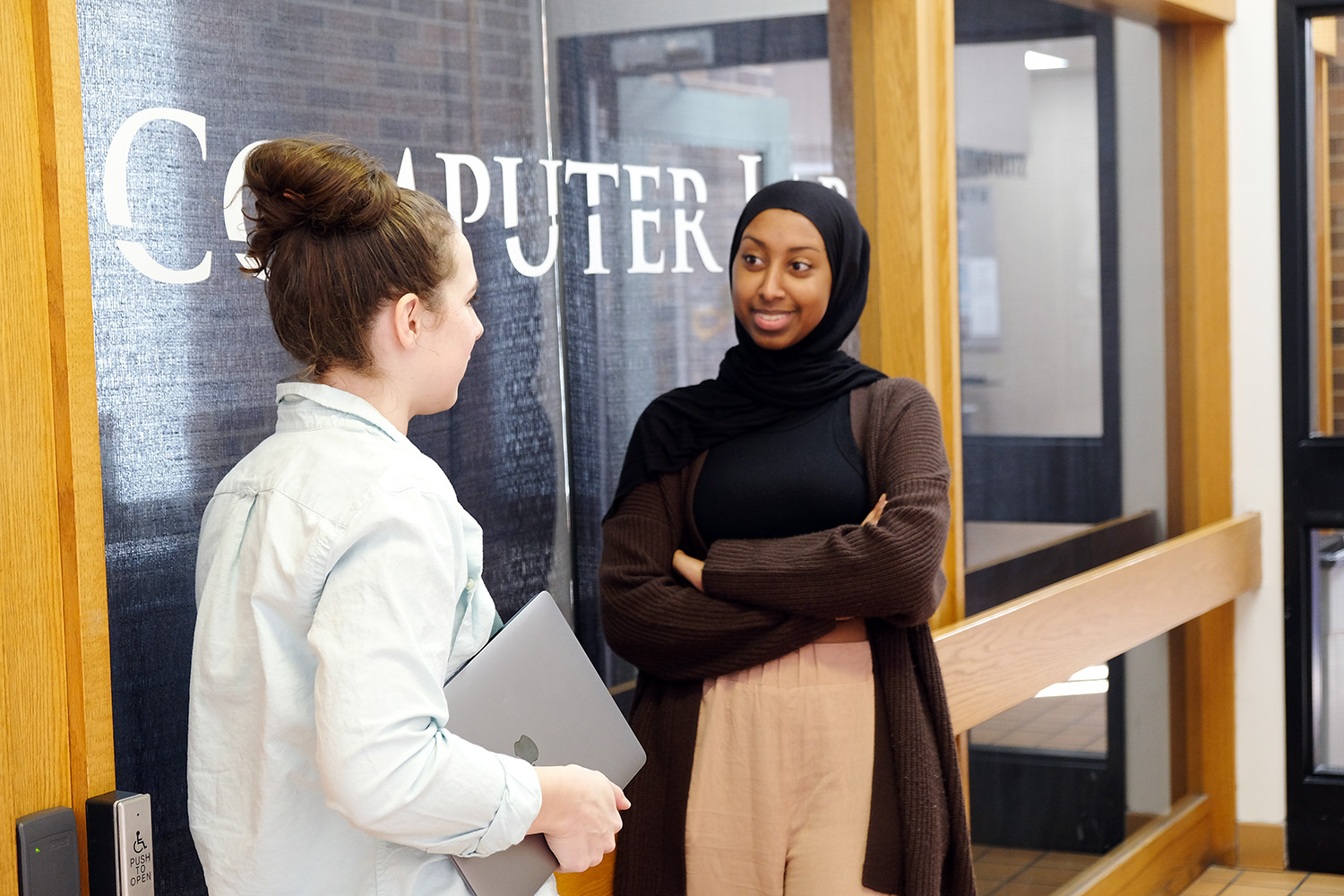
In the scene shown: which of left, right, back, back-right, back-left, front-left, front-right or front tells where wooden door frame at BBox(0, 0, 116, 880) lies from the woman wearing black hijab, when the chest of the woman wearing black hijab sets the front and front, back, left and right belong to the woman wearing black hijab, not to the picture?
front-right

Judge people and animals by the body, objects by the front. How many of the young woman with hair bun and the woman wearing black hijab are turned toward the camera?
1

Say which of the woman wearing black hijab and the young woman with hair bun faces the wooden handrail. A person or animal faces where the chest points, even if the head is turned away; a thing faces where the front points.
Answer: the young woman with hair bun

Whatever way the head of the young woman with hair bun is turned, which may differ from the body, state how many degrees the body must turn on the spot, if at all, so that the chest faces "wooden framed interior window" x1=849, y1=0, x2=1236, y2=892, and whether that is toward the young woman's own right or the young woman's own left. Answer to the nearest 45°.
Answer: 0° — they already face it

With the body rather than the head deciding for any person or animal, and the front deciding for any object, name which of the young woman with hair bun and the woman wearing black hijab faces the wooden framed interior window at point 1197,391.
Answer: the young woman with hair bun

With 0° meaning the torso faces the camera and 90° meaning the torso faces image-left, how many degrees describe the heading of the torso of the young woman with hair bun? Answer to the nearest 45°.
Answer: approximately 225°

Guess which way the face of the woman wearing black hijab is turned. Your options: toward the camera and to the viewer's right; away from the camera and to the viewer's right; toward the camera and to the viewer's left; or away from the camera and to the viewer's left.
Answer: toward the camera and to the viewer's left

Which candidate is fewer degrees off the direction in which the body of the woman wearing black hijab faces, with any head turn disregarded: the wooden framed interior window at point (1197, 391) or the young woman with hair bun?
the young woman with hair bun

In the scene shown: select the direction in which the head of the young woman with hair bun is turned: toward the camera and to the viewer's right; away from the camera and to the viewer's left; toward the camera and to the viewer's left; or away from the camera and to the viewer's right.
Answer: away from the camera and to the viewer's right

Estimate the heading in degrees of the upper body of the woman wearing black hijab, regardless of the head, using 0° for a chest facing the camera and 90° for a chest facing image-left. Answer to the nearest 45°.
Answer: approximately 0°

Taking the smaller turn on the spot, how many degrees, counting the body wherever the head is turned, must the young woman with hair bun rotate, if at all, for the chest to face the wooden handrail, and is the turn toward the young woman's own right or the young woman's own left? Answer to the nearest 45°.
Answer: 0° — they already face it

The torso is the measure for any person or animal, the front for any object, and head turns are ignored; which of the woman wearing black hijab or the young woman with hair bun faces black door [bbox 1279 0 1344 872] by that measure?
the young woman with hair bun

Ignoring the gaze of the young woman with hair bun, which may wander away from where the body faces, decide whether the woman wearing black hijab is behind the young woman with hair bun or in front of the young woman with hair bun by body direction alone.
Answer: in front
